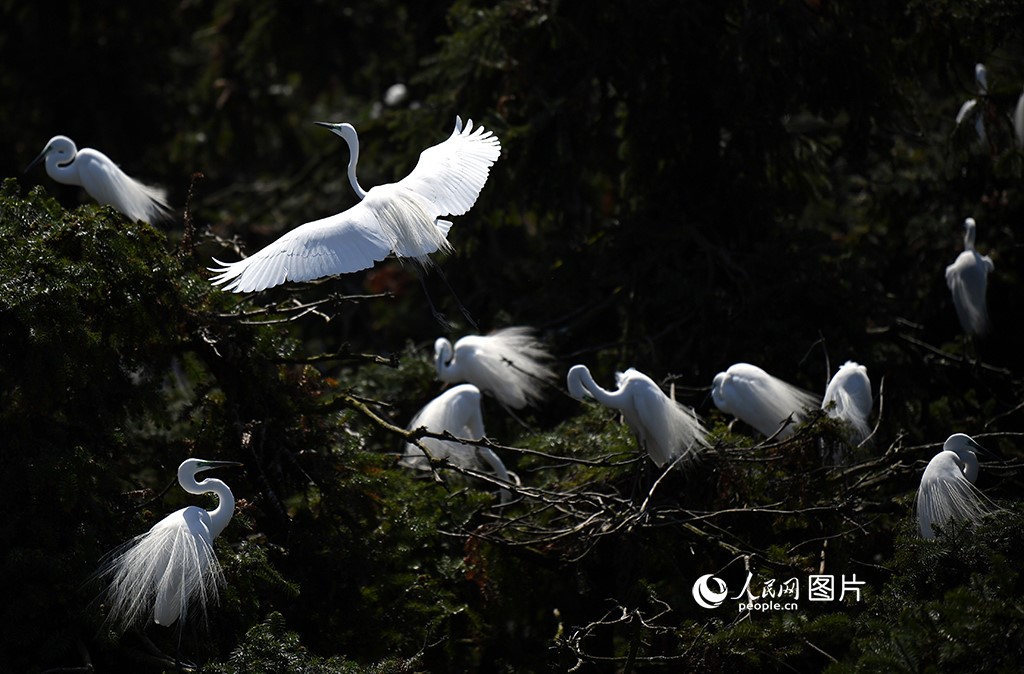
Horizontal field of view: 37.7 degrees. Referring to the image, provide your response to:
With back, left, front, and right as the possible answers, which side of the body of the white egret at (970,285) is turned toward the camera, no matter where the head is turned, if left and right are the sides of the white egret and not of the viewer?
back

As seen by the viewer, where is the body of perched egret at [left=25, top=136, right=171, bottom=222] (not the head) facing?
to the viewer's left

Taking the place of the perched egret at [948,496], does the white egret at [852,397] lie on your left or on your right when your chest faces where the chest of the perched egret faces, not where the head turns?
on your left

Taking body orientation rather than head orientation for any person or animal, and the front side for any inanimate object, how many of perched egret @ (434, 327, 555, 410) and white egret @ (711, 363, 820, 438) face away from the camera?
0

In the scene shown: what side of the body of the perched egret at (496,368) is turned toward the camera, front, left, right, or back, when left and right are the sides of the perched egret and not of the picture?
left

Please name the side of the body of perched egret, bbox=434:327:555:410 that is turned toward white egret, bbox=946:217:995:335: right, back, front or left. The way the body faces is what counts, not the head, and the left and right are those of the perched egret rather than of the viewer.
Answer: back

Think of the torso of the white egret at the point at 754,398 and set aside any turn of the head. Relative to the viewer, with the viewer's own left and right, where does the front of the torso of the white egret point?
facing to the left of the viewer

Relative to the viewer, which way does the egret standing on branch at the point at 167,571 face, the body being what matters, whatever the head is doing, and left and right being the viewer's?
facing away from the viewer and to the right of the viewer

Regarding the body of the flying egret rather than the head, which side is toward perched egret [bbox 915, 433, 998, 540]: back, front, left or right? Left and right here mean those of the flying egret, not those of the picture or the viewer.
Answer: back

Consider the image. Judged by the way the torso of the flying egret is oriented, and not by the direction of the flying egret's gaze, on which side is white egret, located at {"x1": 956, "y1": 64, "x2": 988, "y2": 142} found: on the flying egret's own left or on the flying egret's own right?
on the flying egret's own right
